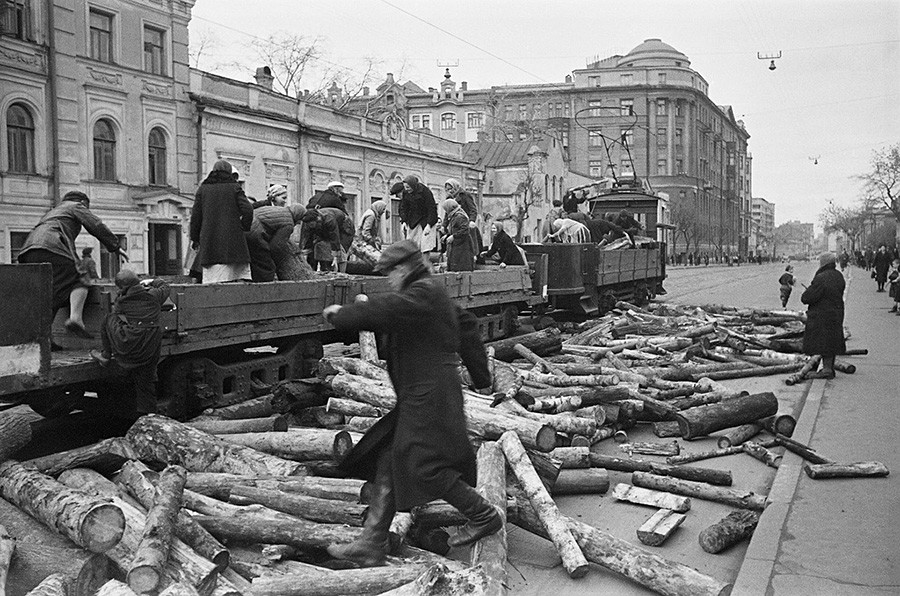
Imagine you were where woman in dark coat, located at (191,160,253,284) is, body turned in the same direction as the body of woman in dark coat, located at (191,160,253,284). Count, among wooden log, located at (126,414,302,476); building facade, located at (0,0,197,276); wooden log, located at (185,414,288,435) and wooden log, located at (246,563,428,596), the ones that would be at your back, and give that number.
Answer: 3

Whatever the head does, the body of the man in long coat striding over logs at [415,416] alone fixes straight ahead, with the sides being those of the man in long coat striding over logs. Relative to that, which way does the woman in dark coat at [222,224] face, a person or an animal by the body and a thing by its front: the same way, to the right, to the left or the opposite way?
to the right

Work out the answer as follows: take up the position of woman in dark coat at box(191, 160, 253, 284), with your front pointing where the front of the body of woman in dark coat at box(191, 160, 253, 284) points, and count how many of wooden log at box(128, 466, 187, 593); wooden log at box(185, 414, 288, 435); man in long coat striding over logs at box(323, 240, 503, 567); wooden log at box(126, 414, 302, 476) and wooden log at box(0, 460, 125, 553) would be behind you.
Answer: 5

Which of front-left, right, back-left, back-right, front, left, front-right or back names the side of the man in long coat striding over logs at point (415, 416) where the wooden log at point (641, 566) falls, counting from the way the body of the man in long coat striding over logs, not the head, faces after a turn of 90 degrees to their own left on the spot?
left

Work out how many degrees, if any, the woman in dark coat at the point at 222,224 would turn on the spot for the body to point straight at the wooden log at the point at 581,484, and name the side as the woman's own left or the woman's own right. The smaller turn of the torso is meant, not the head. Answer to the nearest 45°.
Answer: approximately 135° to the woman's own right

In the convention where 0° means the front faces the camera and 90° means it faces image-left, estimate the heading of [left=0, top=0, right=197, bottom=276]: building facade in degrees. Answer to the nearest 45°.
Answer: approximately 315°

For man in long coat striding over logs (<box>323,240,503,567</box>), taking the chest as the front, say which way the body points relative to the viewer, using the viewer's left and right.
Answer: facing to the left of the viewer

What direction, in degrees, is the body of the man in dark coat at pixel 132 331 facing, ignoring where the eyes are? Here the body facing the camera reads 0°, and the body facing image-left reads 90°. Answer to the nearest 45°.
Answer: approximately 135°

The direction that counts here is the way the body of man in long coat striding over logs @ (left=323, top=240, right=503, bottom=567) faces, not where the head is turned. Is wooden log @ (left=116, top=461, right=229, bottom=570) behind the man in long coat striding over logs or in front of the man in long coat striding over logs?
in front

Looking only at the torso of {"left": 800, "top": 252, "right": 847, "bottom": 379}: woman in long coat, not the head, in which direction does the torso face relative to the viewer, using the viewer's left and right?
facing to the left of the viewer

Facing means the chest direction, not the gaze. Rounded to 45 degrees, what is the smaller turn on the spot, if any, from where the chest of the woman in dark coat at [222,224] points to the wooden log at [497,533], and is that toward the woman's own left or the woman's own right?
approximately 180°

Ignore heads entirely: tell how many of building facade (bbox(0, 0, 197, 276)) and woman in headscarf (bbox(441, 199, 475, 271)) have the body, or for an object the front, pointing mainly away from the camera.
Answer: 0

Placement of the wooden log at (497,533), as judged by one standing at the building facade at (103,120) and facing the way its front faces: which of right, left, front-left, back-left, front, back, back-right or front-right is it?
front-right

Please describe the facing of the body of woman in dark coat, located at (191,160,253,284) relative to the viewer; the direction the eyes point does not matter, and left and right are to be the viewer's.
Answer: facing away from the viewer

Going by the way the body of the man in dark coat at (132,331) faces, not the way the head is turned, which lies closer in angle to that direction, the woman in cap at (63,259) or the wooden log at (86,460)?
the woman in cap

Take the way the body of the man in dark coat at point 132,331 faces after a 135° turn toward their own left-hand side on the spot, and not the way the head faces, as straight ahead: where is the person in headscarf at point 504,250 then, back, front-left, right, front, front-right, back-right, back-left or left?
back-left
